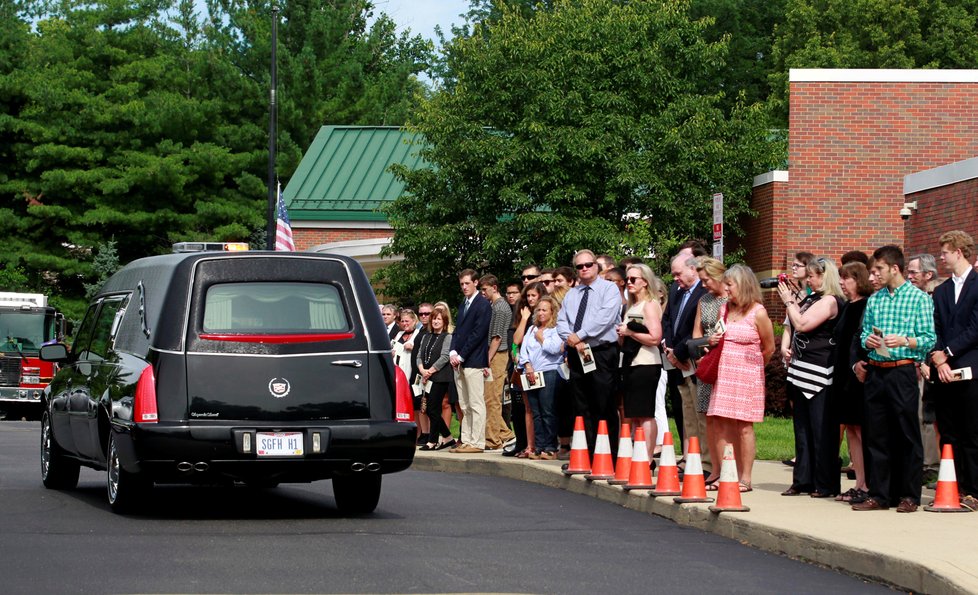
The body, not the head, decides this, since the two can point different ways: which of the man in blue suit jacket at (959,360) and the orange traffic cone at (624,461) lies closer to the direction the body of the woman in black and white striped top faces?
the orange traffic cone

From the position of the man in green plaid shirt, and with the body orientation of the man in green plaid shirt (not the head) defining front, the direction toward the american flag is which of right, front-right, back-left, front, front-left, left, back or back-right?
right

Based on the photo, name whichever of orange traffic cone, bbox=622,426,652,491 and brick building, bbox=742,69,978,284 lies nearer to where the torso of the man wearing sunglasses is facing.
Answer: the orange traffic cone

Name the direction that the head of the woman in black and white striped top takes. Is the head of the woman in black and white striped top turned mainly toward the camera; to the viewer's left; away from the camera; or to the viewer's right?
to the viewer's left

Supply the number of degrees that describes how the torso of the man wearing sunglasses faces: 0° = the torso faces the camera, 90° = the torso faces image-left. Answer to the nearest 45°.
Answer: approximately 45°

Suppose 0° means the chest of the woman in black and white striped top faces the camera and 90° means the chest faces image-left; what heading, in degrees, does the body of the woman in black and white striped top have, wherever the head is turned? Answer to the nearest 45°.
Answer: approximately 90°

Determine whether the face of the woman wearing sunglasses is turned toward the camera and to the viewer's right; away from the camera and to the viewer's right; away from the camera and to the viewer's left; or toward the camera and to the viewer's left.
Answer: toward the camera and to the viewer's left

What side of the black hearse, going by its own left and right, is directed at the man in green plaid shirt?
right

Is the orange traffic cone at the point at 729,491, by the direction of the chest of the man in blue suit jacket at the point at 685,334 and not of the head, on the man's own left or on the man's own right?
on the man's own left

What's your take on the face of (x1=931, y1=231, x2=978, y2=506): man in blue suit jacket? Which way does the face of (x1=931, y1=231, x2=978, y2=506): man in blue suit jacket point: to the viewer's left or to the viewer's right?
to the viewer's left

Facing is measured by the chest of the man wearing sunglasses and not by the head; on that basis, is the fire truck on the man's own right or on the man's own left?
on the man's own right

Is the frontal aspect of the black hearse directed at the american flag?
yes

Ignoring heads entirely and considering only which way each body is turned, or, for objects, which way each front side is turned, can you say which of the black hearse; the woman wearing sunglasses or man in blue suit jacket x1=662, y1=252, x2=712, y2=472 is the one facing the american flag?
the black hearse

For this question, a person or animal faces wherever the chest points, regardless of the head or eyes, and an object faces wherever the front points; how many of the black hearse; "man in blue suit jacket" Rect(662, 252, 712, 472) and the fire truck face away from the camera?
1
